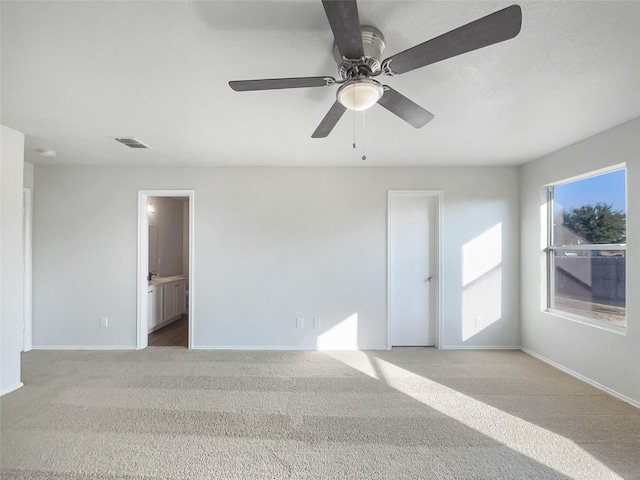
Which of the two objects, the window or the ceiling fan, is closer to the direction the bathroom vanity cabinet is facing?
the window

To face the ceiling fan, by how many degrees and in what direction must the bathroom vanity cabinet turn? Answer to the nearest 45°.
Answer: approximately 45° to its right

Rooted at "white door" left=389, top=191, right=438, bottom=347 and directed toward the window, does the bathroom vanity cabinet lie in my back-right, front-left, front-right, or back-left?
back-right

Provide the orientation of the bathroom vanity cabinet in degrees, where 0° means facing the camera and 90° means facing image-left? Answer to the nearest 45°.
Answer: approximately 315°

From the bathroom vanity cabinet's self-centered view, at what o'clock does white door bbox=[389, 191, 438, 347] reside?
The white door is roughly at 12 o'clock from the bathroom vanity cabinet.

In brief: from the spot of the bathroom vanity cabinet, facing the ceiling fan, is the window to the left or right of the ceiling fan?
left

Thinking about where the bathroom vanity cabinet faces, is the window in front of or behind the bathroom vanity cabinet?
in front
